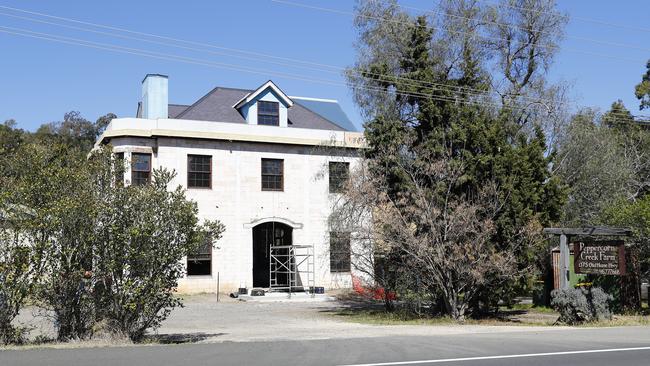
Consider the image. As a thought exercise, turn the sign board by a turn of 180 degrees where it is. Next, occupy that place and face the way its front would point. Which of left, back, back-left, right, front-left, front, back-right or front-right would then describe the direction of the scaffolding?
front-left

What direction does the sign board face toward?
toward the camera

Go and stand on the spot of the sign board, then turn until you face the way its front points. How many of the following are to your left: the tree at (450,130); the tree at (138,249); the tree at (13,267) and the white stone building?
0

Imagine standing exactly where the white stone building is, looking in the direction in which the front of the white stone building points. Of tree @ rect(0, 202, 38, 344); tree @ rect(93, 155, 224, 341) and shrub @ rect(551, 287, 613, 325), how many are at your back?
0

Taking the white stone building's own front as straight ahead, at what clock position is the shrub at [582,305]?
The shrub is roughly at 11 o'clock from the white stone building.

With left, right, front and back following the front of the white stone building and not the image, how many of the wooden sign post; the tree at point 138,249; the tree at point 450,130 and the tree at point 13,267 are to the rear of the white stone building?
0

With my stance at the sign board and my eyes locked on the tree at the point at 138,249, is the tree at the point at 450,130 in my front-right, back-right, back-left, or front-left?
front-right

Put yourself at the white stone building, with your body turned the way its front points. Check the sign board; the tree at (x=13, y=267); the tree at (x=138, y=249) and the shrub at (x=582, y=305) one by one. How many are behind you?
0

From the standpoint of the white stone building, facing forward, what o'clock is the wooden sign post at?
The wooden sign post is roughly at 11 o'clock from the white stone building.

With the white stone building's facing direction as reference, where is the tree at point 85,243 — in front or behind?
in front

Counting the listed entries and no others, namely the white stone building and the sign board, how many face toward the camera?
2

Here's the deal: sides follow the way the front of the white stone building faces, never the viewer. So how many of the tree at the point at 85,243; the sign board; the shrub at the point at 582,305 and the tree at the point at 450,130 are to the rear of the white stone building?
0

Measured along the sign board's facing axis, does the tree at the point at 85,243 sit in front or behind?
in front

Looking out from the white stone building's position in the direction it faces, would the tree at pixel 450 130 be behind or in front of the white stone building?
in front

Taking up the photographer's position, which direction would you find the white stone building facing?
facing the viewer
